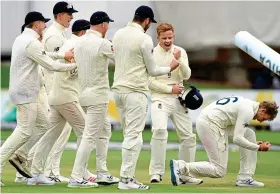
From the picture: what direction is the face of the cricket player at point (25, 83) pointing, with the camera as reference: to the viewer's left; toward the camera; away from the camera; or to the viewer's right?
to the viewer's right

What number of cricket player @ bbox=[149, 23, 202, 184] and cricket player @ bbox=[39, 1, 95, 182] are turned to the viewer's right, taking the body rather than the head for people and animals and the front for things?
1

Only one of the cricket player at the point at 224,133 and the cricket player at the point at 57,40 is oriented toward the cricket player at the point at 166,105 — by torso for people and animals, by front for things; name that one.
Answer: the cricket player at the point at 57,40

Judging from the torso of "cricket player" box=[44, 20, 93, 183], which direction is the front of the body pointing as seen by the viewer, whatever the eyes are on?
to the viewer's right

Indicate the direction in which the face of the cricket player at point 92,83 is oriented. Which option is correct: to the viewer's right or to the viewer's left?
to the viewer's right

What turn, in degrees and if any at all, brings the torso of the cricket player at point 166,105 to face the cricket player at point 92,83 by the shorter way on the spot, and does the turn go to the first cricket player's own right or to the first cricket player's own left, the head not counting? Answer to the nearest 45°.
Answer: approximately 45° to the first cricket player's own right

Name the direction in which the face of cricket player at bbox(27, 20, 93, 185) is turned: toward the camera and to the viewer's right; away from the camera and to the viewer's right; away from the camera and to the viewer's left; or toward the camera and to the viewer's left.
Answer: away from the camera and to the viewer's right

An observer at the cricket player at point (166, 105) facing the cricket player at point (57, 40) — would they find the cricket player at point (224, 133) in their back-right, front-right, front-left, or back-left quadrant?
back-left

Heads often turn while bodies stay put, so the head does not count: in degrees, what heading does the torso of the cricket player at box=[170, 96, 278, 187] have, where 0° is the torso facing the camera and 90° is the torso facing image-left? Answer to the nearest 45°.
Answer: approximately 270°

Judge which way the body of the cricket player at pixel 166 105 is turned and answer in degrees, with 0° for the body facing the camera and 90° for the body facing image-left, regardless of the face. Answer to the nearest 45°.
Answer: approximately 0°

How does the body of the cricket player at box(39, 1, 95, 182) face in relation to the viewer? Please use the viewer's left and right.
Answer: facing to the right of the viewer
